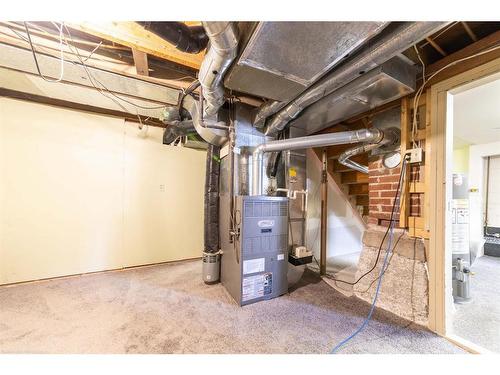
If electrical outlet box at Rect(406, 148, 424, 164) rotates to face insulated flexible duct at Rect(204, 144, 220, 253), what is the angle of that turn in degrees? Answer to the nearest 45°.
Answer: approximately 45° to its right

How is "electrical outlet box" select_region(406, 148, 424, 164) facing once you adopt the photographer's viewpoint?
facing the viewer and to the left of the viewer

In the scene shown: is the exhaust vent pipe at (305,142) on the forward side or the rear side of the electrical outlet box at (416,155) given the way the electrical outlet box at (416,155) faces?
on the forward side

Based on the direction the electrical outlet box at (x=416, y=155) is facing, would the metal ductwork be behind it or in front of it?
in front
